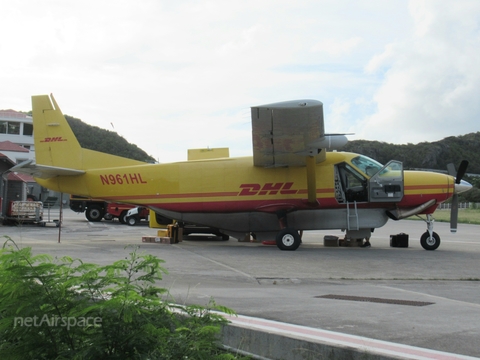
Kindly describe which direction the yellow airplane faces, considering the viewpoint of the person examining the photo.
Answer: facing to the right of the viewer

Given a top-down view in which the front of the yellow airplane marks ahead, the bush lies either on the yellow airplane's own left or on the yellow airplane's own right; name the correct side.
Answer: on the yellow airplane's own right

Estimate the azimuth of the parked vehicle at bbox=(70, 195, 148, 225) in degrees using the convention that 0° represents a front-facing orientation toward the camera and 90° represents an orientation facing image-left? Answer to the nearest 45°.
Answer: approximately 315°

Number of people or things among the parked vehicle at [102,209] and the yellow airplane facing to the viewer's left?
0

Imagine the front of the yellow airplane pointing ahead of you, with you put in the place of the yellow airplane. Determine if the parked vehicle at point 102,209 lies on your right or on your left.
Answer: on your left

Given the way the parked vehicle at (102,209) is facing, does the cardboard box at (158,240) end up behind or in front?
in front

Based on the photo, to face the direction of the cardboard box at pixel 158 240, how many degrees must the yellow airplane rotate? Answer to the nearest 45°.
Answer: approximately 180°

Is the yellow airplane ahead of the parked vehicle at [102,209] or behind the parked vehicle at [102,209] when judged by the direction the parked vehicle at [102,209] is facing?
ahead
